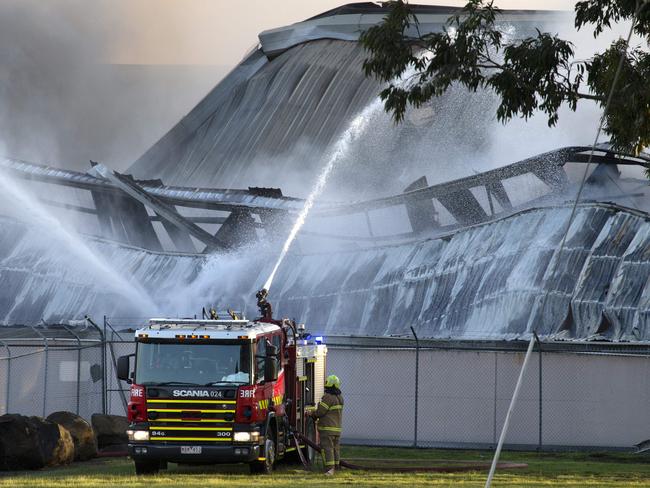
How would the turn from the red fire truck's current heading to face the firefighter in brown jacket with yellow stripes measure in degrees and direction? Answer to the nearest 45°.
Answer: approximately 135° to its left

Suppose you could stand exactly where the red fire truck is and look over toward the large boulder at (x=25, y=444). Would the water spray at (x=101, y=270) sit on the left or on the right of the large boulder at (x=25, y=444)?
right

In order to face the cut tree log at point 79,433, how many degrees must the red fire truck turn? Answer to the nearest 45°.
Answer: approximately 135° to its right

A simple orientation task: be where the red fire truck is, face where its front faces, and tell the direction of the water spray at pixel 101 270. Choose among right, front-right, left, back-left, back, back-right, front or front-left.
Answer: back

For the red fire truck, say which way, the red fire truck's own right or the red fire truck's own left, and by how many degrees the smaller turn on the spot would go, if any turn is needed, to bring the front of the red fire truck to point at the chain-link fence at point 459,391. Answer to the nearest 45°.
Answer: approximately 135° to the red fire truck's own left

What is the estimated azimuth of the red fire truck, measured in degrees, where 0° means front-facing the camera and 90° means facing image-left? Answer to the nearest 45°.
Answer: approximately 0°

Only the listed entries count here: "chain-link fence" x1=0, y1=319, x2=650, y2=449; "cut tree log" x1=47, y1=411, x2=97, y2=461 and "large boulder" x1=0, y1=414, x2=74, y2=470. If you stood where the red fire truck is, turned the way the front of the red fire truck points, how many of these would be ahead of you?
0

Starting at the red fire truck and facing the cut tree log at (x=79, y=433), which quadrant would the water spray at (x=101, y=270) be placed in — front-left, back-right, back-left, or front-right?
front-right

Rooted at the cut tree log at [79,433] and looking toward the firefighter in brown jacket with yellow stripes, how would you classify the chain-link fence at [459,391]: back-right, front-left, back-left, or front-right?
front-left
